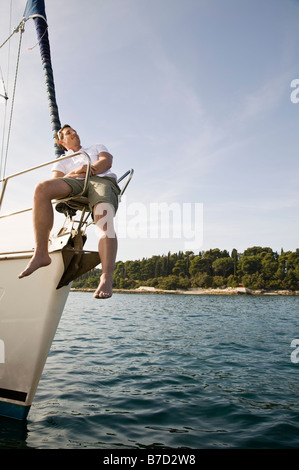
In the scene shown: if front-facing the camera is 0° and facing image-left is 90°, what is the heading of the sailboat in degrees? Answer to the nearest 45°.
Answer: approximately 315°
